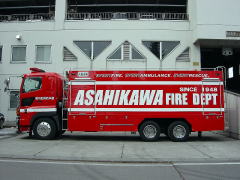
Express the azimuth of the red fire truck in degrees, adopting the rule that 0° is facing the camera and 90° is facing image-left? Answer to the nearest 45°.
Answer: approximately 90°
